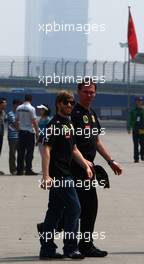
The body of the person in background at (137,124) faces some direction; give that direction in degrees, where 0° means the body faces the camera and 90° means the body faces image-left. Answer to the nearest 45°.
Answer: approximately 0°

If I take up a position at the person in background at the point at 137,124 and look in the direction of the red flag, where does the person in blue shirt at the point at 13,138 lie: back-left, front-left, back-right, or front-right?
back-left

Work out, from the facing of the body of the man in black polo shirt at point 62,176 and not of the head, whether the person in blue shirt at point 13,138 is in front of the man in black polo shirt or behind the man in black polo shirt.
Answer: behind

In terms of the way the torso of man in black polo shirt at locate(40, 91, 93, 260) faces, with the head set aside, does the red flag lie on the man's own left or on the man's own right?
on the man's own left

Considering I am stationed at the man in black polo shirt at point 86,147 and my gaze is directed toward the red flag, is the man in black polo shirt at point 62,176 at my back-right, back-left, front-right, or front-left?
back-left

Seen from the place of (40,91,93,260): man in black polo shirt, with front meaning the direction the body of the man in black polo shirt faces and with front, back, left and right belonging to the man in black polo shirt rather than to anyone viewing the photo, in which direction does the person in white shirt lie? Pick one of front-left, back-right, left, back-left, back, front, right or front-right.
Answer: back-left

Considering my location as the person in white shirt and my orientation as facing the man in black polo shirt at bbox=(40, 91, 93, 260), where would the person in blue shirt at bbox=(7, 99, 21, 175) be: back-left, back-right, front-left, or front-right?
back-right
